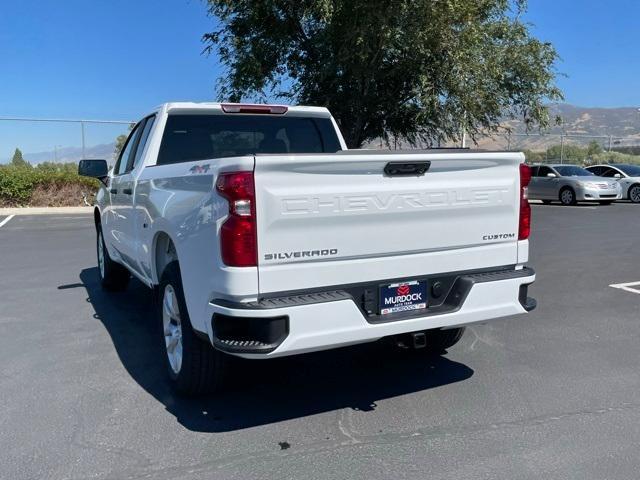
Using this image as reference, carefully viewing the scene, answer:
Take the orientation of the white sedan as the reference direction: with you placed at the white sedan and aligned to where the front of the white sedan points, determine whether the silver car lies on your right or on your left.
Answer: on your right

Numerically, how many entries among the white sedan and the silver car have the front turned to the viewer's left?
0

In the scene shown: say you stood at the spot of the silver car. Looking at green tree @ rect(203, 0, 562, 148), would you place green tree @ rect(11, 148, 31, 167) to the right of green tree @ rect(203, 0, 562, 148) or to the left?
right

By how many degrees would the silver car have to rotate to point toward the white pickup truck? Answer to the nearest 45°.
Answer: approximately 45° to its right

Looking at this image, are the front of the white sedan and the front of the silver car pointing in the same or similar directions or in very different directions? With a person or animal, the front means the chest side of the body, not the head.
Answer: same or similar directions

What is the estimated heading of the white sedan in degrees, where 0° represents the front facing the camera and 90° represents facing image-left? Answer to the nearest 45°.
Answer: approximately 315°

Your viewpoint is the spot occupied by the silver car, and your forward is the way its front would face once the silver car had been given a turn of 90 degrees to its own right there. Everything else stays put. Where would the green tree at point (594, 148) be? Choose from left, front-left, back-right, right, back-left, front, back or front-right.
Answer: back-right

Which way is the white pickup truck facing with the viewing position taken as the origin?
facing away from the viewer and to the left of the viewer

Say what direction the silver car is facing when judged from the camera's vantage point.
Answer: facing the viewer and to the right of the viewer

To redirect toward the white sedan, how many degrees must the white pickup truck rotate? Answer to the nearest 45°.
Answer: approximately 90° to its right

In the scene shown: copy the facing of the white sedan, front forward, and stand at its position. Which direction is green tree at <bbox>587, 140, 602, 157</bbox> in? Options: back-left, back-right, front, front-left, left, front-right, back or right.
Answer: back-left

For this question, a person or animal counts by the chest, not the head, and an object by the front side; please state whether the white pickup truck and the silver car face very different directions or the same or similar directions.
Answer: very different directions
